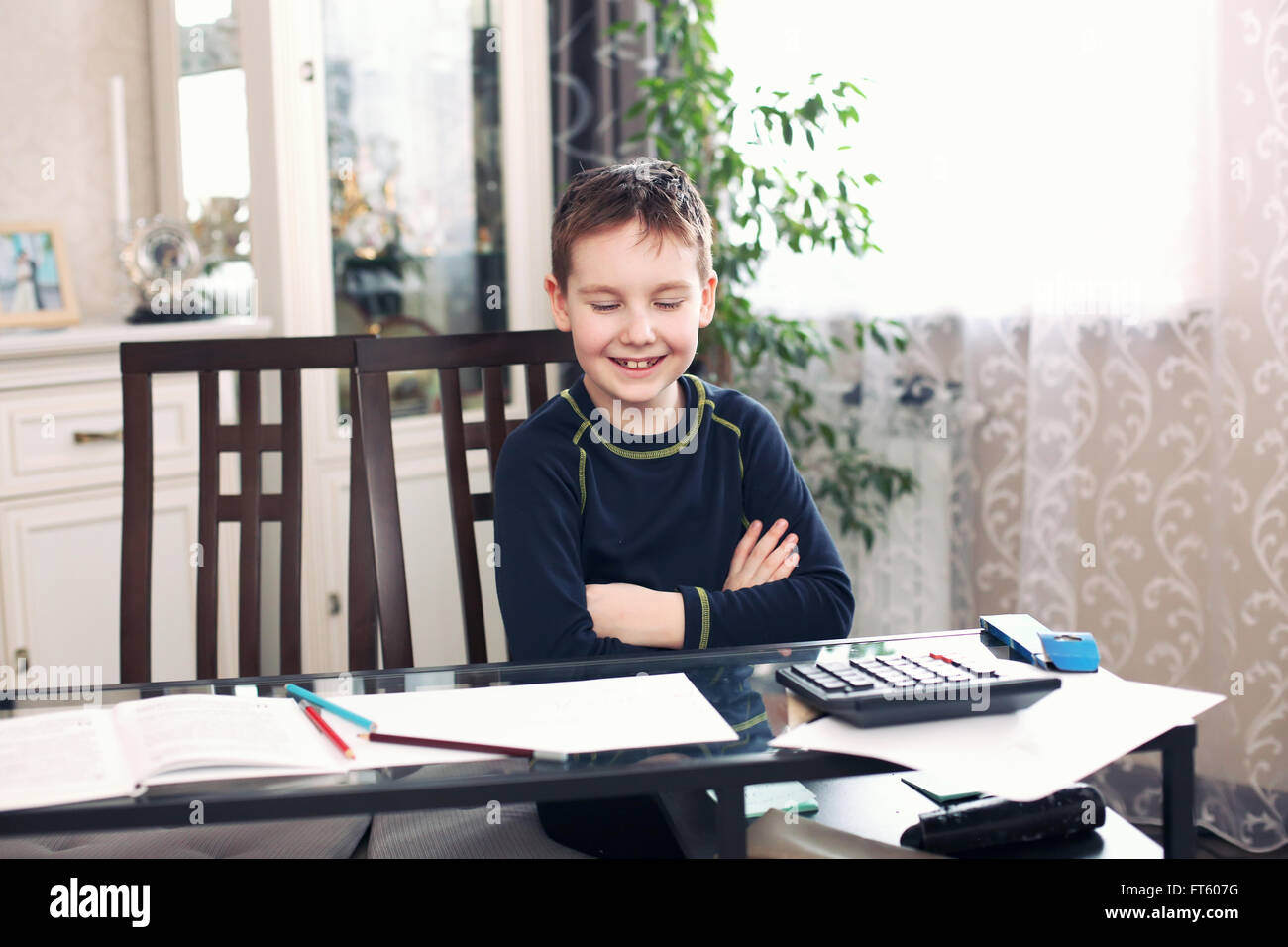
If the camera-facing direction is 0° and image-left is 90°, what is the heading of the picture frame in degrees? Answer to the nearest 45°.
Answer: approximately 0°

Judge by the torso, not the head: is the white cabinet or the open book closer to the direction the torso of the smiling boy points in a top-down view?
the open book

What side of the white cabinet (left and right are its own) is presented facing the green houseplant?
left

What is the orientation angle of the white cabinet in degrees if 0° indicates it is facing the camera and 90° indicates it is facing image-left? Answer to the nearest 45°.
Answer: approximately 0°

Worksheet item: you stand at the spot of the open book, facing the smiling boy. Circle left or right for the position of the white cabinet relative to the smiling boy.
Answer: left

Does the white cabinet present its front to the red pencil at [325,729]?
yes
